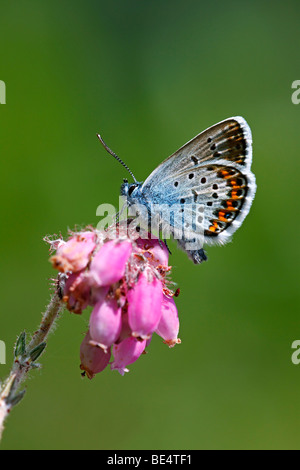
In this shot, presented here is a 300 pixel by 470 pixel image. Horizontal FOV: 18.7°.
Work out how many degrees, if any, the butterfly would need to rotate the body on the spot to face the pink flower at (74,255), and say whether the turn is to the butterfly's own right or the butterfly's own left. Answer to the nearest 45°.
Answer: approximately 45° to the butterfly's own left

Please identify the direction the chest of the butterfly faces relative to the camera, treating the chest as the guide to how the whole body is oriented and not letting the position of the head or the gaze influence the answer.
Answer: to the viewer's left
